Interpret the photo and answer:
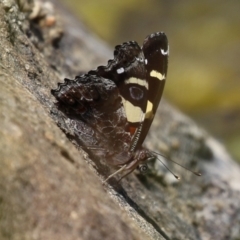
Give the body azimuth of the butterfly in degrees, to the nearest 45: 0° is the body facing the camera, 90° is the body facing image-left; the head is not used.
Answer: approximately 270°
